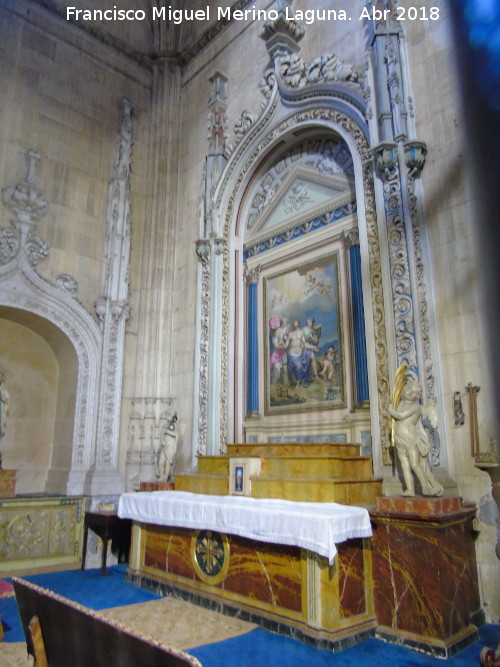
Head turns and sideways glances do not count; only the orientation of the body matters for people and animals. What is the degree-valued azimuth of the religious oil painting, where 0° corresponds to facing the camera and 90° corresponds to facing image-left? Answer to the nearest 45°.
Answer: approximately 45°

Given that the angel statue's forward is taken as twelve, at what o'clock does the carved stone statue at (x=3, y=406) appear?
The carved stone statue is roughly at 2 o'clock from the angel statue.

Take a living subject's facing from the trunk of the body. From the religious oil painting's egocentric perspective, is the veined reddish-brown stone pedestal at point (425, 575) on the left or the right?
on its left

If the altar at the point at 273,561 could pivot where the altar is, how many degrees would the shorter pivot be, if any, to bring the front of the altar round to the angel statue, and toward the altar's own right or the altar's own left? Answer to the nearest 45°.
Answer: approximately 135° to the altar's own left

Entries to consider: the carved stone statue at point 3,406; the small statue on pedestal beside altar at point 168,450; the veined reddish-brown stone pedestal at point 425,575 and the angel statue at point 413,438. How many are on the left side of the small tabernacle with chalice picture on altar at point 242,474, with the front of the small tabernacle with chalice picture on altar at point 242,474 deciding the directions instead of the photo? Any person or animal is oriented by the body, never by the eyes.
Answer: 2

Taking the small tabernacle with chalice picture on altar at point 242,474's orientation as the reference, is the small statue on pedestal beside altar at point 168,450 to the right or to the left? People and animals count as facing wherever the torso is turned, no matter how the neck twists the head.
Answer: on its right

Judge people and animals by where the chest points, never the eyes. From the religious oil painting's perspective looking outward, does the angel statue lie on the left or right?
on its left

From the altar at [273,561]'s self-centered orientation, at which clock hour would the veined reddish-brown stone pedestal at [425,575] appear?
The veined reddish-brown stone pedestal is roughly at 8 o'clock from the altar.

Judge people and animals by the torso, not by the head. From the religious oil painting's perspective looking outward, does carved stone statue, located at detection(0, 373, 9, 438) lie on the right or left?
on its right

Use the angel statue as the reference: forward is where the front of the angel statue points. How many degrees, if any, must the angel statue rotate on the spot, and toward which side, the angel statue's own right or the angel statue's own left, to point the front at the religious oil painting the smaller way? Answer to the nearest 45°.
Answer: approximately 90° to the angel statue's own right

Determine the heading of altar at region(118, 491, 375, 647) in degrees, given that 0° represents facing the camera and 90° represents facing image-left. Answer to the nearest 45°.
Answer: approximately 45°
